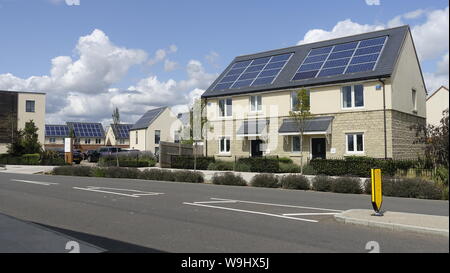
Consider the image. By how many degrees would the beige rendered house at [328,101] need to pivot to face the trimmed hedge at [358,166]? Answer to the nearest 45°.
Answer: approximately 45° to its left

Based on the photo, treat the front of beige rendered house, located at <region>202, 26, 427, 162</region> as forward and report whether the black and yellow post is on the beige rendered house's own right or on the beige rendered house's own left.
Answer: on the beige rendered house's own left

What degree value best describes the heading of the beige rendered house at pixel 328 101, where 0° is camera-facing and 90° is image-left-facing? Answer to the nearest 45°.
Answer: approximately 45°

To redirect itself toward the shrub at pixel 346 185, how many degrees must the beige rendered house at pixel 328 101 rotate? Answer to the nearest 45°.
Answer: approximately 45° to its left
